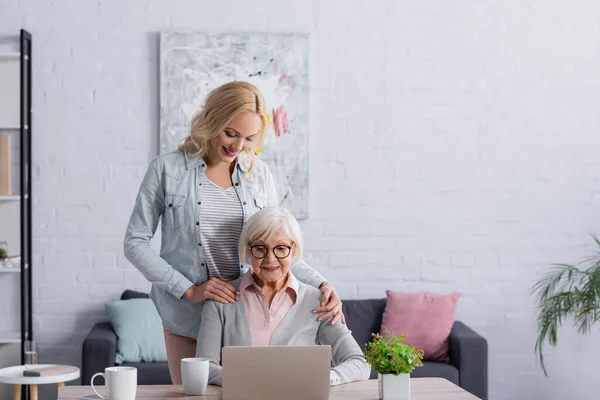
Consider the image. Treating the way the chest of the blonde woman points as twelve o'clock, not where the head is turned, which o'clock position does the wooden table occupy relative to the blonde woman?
The wooden table is roughly at 12 o'clock from the blonde woman.

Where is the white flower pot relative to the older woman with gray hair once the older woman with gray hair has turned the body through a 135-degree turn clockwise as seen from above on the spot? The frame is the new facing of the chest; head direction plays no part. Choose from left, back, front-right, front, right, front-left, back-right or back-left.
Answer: back

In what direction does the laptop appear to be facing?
away from the camera

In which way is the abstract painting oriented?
toward the camera

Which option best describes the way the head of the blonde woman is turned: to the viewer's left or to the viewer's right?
to the viewer's right

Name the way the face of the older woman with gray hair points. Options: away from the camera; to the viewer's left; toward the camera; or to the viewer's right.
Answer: toward the camera

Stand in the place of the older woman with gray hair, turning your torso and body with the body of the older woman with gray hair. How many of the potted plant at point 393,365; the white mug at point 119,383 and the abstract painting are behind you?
1

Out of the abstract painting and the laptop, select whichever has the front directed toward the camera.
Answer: the abstract painting

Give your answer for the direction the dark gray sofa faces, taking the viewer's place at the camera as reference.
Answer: facing the viewer

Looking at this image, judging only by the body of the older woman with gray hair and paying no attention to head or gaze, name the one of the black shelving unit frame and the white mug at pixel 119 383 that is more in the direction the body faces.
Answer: the white mug

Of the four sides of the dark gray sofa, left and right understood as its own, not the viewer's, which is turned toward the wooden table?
front

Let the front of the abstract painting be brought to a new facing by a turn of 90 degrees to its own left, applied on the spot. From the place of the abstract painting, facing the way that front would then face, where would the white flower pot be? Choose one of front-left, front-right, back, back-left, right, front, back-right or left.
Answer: right

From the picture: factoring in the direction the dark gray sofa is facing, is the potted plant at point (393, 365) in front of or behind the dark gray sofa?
in front

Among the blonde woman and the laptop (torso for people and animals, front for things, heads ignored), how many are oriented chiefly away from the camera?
1

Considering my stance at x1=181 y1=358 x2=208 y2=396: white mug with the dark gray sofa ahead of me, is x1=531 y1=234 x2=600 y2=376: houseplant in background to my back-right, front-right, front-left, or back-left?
front-right

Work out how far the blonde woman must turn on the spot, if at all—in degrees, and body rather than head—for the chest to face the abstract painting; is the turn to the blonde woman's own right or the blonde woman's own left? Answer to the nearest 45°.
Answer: approximately 135° to the blonde woman's own left

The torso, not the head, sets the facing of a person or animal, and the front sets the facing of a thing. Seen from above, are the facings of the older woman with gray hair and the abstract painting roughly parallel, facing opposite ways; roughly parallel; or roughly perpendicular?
roughly parallel
